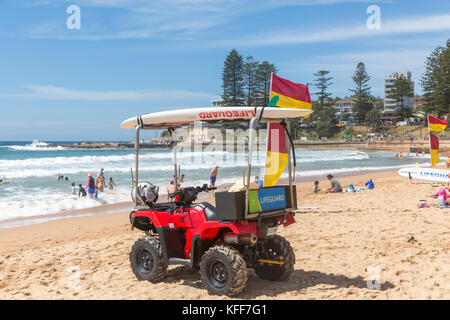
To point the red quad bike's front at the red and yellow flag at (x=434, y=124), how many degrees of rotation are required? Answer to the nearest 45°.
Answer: approximately 90° to its right

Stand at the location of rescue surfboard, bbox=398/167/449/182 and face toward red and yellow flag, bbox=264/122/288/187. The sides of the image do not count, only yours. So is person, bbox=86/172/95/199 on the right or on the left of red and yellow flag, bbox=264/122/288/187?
right

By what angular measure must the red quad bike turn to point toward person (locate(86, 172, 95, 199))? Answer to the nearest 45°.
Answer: approximately 45° to its right

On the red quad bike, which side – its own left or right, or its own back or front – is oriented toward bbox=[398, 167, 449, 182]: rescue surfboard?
right

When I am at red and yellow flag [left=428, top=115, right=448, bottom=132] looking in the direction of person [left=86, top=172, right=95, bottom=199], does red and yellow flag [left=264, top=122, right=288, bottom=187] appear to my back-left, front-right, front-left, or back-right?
front-left

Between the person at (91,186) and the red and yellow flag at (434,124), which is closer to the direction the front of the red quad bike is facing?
the person

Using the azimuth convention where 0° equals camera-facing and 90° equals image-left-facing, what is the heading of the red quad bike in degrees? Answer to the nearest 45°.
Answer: approximately 135°

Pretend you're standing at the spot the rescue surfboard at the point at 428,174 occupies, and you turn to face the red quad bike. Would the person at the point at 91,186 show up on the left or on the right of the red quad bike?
right
